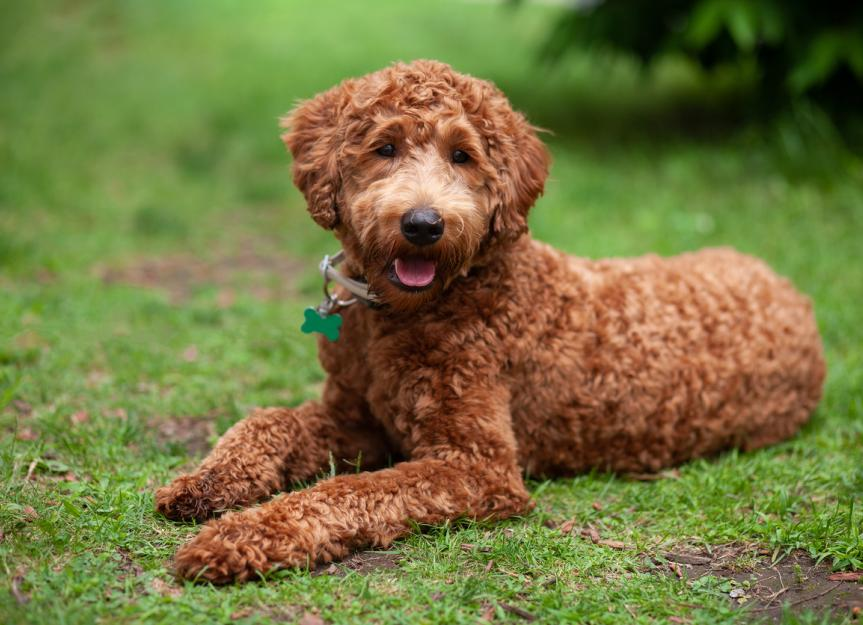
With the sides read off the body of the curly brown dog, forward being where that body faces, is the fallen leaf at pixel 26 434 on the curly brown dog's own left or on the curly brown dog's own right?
on the curly brown dog's own right

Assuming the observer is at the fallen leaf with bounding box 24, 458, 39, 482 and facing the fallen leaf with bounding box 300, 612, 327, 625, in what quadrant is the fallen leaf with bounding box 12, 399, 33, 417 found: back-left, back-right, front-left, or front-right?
back-left

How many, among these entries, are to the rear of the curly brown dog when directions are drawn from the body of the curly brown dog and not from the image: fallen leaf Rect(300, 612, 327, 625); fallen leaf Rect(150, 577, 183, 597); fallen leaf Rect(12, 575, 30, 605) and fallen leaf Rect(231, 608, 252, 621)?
0

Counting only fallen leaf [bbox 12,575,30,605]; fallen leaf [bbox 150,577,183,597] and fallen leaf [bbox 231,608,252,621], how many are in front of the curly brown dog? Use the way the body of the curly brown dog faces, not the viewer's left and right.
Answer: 3

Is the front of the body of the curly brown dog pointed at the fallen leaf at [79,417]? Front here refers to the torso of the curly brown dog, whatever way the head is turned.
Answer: no

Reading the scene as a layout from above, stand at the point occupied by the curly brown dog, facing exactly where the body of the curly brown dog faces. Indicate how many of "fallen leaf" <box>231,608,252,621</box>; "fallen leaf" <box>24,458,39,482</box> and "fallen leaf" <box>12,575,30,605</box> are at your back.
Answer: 0

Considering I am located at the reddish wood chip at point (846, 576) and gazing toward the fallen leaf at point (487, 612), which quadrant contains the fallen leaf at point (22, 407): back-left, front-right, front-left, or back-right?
front-right

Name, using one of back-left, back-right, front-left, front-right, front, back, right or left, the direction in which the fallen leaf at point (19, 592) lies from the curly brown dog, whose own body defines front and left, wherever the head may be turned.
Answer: front

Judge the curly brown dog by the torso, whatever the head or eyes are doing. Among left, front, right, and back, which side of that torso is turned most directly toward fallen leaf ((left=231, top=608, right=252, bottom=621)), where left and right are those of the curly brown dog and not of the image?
front

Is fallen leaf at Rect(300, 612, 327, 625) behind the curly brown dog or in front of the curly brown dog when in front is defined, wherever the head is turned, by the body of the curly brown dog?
in front

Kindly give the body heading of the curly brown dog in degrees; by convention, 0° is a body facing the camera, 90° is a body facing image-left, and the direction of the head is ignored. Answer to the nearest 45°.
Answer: approximately 45°
